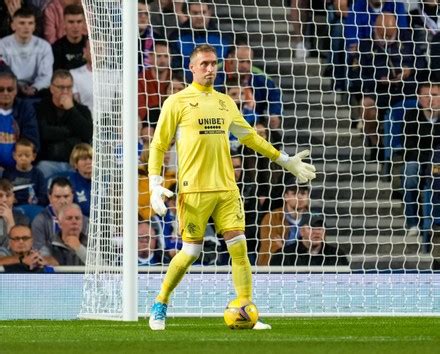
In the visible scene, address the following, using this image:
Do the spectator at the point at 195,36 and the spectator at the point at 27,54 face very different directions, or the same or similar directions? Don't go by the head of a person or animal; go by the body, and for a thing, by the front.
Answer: same or similar directions

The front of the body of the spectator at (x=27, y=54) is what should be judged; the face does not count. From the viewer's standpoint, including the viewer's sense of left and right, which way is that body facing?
facing the viewer

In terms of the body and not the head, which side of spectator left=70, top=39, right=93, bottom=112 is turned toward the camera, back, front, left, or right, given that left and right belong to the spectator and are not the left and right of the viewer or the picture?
front

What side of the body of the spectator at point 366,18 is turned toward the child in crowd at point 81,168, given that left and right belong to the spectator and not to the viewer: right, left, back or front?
right

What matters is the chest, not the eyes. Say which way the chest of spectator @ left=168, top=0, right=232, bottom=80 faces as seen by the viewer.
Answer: toward the camera

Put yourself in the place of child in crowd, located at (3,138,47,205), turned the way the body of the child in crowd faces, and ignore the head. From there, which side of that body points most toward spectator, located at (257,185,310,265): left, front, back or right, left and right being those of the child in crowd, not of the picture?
left

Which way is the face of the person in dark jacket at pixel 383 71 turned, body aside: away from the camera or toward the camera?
toward the camera

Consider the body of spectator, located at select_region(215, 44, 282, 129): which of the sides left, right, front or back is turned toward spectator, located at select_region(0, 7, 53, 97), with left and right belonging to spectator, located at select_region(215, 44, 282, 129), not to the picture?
right

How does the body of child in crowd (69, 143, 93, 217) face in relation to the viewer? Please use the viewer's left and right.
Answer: facing the viewer and to the right of the viewer

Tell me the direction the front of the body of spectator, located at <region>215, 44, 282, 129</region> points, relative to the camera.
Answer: toward the camera

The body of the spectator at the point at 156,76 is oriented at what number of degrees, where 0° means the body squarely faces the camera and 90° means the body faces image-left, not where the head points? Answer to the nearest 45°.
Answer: approximately 315°

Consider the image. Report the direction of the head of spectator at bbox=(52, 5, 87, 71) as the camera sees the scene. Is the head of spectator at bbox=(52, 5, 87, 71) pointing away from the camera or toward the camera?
toward the camera
